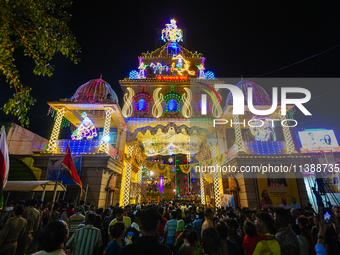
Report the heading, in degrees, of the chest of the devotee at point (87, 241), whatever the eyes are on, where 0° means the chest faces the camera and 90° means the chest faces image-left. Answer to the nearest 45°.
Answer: approximately 180°

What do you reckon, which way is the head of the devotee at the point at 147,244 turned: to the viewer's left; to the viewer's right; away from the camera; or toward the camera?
away from the camera

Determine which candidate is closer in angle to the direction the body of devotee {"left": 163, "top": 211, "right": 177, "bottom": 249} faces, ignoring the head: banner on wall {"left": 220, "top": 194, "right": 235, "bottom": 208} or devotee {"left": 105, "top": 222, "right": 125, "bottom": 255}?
the banner on wall

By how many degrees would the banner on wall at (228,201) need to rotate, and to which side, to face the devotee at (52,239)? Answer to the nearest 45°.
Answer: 0° — it already faces them

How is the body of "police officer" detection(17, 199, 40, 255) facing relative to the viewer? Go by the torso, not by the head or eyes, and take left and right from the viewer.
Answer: facing away from the viewer and to the right of the viewer

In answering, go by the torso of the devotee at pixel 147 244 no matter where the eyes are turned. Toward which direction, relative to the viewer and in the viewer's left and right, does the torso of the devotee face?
facing away from the viewer

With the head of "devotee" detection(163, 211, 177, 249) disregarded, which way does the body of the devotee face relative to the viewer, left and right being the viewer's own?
facing away from the viewer

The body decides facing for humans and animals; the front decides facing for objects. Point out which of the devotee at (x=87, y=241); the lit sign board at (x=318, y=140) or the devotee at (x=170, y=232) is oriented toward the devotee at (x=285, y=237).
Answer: the lit sign board

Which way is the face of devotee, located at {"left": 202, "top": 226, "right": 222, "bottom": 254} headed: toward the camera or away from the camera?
away from the camera

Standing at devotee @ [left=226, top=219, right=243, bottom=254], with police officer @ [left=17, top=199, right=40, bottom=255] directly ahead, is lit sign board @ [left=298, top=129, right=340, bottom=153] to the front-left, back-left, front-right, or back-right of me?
back-right

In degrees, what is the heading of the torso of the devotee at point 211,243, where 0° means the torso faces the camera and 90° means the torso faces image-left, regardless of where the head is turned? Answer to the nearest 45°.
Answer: approximately 180°

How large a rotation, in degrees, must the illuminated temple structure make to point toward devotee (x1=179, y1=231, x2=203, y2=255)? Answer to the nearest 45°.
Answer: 0° — it already faces them

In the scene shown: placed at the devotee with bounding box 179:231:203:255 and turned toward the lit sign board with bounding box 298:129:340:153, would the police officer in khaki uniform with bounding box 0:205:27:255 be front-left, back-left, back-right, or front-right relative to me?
back-left

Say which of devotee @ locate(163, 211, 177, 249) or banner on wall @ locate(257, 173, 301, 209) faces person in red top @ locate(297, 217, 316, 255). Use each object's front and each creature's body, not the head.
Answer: the banner on wall
